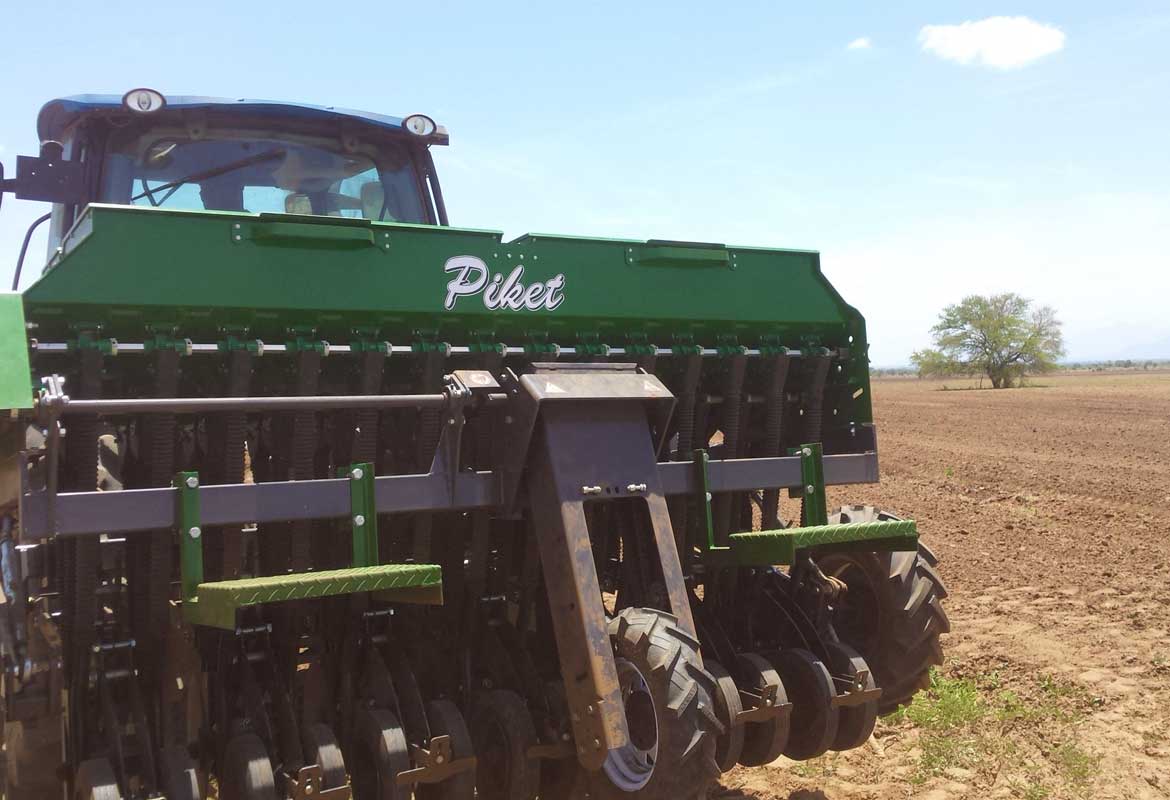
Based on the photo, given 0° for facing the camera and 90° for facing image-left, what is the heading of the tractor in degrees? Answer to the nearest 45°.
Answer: approximately 135°
